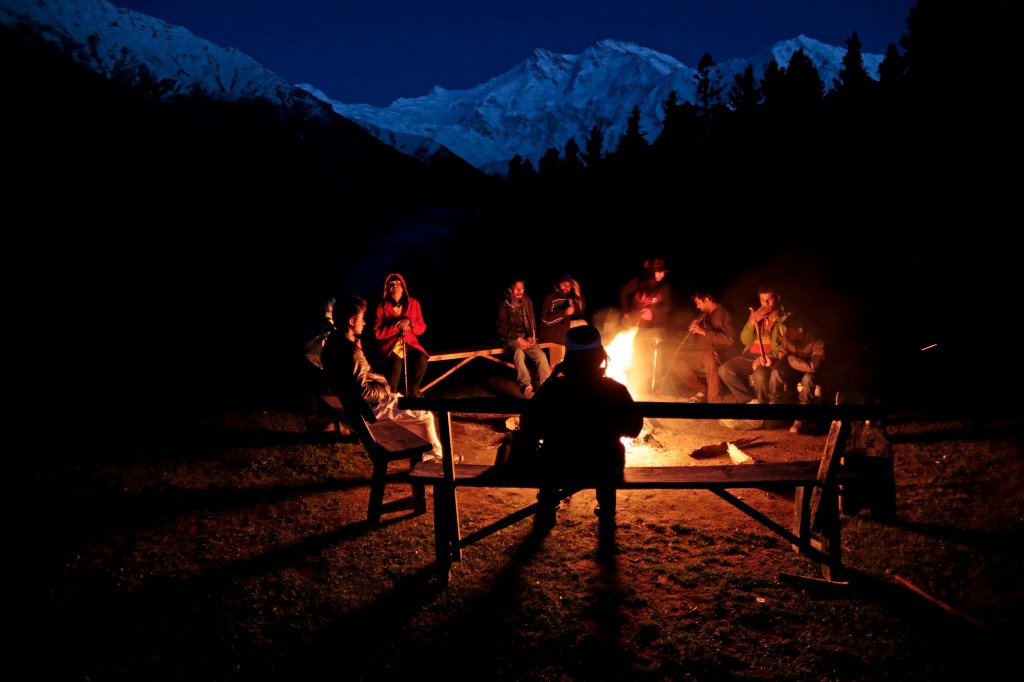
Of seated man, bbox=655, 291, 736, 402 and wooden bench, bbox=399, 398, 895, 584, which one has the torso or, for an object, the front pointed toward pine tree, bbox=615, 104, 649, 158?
the wooden bench

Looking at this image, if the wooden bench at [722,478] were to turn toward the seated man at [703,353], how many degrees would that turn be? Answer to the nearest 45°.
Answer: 0° — it already faces them

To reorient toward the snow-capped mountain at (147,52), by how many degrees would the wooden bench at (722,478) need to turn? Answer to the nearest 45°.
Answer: approximately 45° to its left

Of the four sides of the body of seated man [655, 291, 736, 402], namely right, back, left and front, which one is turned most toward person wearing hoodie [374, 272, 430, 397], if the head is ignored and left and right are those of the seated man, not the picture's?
front

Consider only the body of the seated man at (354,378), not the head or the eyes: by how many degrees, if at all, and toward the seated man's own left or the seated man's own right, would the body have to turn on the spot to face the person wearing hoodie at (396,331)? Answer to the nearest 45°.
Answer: approximately 90° to the seated man's own left

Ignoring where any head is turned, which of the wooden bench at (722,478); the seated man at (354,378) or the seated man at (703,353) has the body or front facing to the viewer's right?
the seated man at (354,378)

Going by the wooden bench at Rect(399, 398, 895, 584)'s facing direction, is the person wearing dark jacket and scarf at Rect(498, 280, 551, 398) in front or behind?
in front

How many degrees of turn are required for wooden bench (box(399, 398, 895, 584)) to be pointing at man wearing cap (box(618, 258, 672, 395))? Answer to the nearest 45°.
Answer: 0° — it already faces them

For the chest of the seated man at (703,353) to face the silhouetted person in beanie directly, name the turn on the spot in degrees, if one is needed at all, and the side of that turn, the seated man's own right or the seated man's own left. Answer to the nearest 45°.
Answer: approximately 45° to the seated man's own left

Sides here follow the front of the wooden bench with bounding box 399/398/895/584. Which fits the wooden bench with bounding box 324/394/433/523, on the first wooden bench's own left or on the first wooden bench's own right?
on the first wooden bench's own left

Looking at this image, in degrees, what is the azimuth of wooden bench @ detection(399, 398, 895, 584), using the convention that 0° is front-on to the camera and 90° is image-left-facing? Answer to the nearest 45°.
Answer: approximately 180°

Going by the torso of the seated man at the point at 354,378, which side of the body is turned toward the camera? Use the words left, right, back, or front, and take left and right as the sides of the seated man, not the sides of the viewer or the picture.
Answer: right

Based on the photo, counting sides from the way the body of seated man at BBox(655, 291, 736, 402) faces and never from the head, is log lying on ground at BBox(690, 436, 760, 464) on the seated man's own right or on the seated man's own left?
on the seated man's own left

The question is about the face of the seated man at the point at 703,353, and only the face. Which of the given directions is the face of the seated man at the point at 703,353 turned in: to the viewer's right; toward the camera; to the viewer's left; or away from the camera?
to the viewer's left
